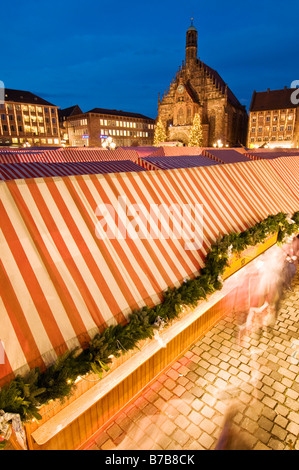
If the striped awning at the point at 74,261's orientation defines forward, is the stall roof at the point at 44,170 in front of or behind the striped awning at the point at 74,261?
behind

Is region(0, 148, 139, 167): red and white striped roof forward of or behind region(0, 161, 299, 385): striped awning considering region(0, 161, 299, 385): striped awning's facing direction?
behind

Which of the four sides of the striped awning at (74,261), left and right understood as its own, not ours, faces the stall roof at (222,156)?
left

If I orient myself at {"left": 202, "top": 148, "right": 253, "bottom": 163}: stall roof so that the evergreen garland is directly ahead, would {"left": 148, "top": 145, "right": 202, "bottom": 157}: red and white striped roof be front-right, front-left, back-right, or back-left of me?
back-right

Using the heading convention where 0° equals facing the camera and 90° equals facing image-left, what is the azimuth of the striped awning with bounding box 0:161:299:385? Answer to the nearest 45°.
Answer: approximately 315°

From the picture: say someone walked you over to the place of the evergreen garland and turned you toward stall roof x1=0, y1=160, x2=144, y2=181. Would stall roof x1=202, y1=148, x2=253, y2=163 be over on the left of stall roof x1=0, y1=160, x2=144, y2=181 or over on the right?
right

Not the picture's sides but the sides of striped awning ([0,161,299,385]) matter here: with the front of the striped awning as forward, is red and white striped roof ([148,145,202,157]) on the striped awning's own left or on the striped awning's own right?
on the striped awning's own left
